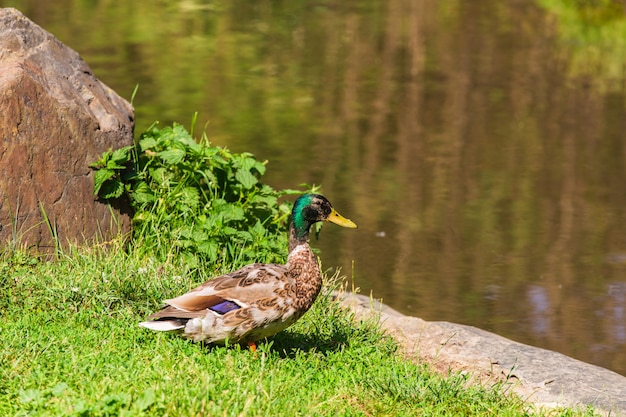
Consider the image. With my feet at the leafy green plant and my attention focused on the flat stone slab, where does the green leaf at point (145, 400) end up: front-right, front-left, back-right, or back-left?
front-right

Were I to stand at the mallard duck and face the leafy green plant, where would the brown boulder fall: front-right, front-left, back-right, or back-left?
front-left

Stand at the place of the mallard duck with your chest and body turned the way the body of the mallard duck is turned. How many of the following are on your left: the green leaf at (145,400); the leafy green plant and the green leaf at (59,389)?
1

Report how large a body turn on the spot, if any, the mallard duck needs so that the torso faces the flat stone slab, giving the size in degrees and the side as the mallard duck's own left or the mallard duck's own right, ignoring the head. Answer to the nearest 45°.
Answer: approximately 45° to the mallard duck's own left

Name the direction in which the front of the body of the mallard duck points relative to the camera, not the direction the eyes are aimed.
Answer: to the viewer's right

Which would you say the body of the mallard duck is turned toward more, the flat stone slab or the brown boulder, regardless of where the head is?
the flat stone slab

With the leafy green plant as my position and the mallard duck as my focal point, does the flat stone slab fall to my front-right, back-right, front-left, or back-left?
front-left

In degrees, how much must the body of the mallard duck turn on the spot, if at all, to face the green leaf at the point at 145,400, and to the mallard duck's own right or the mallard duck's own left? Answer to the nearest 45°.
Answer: approximately 90° to the mallard duck's own right

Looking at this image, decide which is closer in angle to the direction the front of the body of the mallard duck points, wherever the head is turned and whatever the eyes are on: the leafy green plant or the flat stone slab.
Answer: the flat stone slab

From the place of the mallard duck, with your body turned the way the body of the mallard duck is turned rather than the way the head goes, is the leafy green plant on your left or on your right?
on your left

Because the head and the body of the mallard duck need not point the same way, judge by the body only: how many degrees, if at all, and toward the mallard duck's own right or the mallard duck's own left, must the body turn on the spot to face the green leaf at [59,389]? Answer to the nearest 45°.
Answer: approximately 135° to the mallard duck's own right

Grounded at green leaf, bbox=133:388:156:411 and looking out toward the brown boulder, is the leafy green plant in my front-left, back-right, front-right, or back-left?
front-right

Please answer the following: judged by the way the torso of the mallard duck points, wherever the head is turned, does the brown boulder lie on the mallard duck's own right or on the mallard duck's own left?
on the mallard duck's own left
